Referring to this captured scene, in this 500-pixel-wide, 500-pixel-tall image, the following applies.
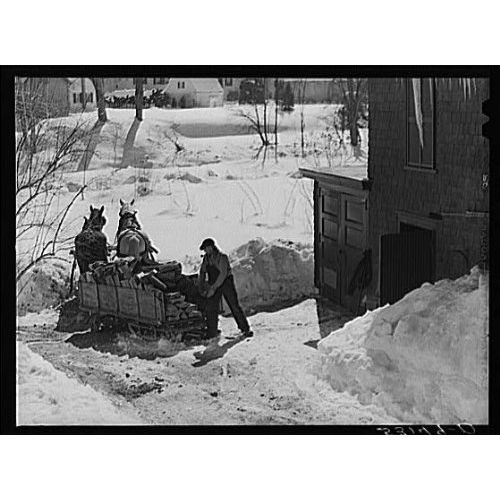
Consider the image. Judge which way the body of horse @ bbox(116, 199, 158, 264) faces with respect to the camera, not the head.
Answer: away from the camera
